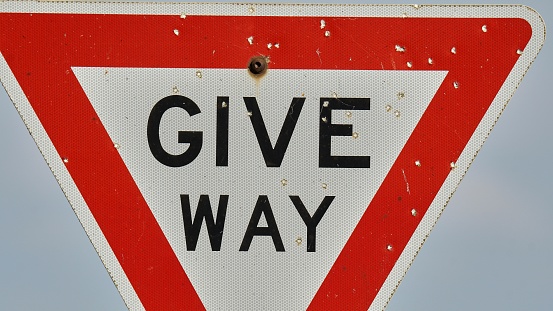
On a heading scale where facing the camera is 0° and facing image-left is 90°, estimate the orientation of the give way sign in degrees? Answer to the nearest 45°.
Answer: approximately 0°
